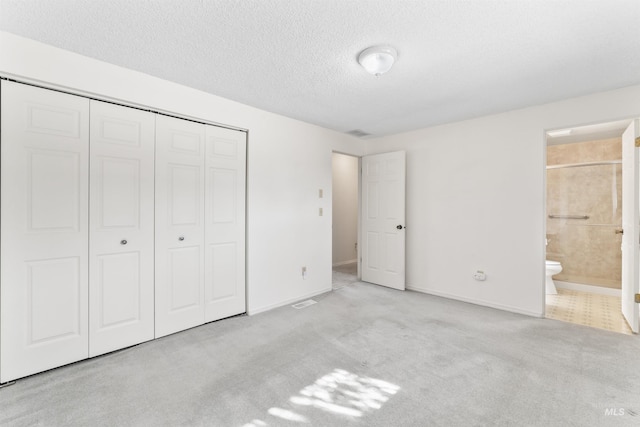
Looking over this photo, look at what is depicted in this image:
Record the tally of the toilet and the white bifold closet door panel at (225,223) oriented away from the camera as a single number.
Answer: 0

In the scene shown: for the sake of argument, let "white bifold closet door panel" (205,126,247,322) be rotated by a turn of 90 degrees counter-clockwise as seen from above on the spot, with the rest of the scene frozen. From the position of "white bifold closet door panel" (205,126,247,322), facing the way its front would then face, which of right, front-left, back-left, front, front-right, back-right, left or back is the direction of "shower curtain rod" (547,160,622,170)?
front-right

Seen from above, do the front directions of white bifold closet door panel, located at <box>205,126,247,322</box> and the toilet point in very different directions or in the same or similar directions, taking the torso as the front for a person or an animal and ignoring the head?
same or similar directions

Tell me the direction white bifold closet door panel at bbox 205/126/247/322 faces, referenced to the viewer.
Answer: facing the viewer and to the right of the viewer

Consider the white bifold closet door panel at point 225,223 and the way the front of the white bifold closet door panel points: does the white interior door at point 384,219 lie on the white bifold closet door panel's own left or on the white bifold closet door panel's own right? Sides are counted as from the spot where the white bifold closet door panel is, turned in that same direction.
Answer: on the white bifold closet door panel's own left

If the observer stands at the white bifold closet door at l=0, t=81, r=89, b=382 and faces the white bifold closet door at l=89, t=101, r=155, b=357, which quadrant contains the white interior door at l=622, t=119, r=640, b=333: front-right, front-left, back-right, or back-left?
front-right

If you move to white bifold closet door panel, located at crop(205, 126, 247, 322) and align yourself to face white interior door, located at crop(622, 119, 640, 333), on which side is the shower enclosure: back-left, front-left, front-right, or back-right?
front-left

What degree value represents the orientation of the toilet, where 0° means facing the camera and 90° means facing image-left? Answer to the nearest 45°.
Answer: approximately 270°
